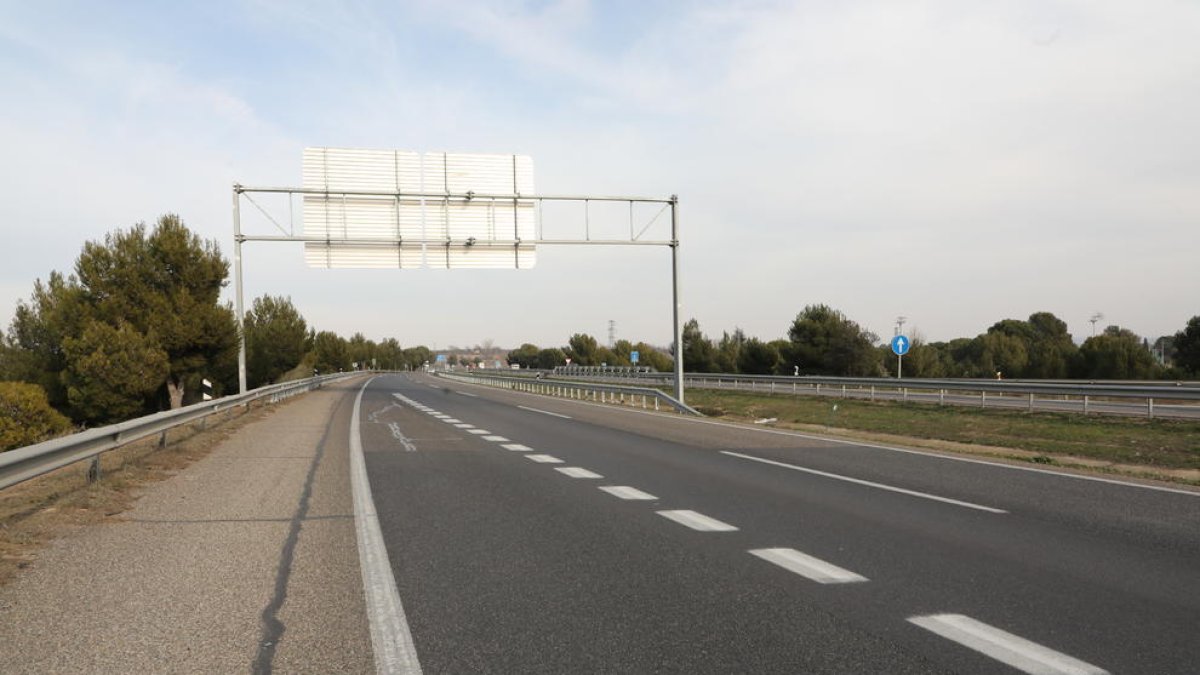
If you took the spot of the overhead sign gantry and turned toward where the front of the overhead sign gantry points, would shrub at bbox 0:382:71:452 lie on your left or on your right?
on your left

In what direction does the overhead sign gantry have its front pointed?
away from the camera

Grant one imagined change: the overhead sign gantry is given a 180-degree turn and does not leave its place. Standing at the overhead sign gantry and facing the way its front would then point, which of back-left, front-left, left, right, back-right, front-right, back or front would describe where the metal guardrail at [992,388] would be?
left

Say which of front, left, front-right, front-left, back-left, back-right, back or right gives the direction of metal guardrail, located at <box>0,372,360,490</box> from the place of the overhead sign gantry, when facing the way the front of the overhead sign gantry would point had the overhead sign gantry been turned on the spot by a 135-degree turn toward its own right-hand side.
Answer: front-right

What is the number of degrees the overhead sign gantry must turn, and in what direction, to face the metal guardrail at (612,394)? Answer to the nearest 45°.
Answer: approximately 45° to its right
